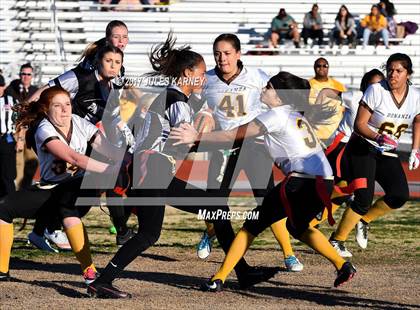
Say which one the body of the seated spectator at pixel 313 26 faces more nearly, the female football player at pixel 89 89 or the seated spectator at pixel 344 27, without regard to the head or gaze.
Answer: the female football player

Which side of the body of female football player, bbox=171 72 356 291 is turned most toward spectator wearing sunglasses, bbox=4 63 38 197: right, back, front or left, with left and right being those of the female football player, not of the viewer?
front

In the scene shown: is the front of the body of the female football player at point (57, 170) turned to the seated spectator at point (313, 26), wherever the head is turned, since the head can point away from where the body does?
no

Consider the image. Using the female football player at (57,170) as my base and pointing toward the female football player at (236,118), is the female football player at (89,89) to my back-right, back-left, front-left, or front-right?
front-left

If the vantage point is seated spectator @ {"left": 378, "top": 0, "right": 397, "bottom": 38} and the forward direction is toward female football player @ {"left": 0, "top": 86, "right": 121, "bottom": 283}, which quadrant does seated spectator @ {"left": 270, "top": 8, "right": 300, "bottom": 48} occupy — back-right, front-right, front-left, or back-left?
front-right

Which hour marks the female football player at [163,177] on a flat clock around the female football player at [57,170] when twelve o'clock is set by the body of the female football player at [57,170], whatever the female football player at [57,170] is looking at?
the female football player at [163,177] is roughly at 11 o'clock from the female football player at [57,170].

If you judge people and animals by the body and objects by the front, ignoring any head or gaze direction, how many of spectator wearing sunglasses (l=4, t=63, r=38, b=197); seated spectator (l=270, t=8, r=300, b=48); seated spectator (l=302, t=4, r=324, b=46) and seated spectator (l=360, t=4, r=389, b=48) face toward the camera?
4

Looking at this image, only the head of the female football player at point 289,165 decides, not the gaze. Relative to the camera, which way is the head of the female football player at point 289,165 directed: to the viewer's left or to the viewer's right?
to the viewer's left

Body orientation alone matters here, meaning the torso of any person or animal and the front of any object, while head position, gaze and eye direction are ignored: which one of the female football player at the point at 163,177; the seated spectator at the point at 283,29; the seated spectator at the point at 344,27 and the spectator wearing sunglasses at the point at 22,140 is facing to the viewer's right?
the female football player

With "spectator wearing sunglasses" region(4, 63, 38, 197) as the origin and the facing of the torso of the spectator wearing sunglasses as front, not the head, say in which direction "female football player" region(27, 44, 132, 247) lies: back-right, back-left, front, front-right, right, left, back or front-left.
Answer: front

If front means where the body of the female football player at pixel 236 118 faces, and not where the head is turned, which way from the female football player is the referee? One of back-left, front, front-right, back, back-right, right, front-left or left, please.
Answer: back-right

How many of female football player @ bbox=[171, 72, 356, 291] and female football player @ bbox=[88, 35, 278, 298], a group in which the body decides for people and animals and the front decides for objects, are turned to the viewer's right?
1

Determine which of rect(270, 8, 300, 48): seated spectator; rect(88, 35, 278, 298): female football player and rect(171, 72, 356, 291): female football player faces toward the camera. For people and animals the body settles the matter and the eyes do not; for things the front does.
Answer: the seated spectator

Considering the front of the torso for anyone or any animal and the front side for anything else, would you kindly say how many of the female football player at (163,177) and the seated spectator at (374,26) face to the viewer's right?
1

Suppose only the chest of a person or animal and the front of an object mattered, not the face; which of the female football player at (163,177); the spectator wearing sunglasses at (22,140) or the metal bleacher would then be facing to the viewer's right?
the female football player

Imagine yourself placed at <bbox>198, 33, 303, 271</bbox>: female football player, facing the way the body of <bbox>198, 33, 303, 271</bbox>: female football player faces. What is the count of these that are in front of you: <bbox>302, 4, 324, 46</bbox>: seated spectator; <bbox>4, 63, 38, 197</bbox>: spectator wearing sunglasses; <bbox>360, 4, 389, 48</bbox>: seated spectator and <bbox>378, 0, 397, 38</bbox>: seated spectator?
0

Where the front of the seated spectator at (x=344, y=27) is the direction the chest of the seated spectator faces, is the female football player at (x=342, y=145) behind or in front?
in front

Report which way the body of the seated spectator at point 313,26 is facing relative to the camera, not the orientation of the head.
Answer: toward the camera

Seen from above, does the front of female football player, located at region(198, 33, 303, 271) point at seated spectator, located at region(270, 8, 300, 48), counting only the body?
no

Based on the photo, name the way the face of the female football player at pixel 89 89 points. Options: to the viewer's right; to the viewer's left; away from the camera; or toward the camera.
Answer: toward the camera
